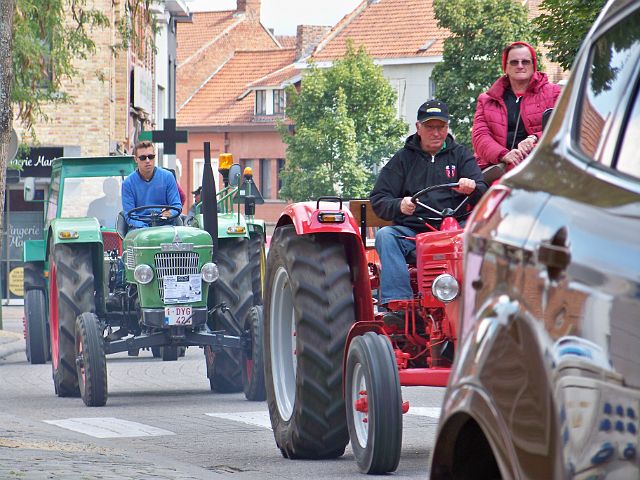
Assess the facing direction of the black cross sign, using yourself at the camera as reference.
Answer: facing the viewer

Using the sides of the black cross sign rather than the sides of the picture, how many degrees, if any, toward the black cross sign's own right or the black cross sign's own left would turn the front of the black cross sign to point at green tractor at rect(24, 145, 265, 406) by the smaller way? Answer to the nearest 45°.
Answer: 0° — it already faces it

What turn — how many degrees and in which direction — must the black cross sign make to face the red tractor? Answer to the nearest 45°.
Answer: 0° — it already faces it

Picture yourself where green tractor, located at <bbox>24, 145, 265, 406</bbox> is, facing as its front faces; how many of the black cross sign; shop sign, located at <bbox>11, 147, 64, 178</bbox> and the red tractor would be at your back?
2

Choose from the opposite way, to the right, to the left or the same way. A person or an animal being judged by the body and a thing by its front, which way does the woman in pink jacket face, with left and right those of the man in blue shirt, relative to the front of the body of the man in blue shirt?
the same way

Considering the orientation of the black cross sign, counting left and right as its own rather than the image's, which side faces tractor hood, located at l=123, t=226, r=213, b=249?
front

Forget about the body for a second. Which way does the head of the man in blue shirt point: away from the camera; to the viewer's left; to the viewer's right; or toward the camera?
toward the camera

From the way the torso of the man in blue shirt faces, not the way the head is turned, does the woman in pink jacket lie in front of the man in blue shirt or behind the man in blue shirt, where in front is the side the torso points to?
in front

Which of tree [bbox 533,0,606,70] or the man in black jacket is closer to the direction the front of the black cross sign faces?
the man in black jacket

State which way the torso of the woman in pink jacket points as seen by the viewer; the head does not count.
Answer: toward the camera

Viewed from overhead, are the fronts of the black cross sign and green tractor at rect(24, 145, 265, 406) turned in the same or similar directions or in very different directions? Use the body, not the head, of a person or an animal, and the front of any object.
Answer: same or similar directions
